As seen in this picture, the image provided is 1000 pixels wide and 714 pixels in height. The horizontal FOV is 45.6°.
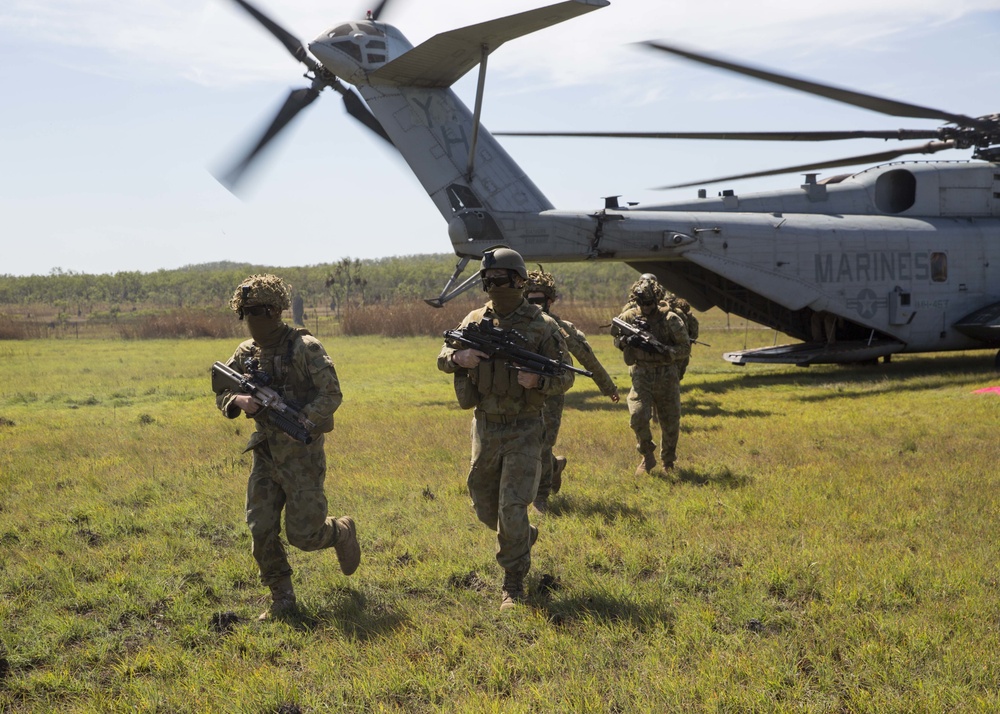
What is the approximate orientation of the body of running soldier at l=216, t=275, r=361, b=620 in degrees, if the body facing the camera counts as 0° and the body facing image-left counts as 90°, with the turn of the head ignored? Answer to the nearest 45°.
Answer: approximately 45°

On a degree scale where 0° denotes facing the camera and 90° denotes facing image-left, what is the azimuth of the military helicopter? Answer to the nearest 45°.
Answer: approximately 225°

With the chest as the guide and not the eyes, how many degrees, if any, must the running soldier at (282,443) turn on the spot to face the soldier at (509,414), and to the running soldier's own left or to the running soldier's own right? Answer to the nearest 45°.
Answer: approximately 135° to the running soldier's own left

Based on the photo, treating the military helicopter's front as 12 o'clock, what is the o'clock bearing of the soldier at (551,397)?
The soldier is roughly at 5 o'clock from the military helicopter.

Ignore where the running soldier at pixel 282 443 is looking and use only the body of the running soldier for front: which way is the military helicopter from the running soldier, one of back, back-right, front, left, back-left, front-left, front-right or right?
back

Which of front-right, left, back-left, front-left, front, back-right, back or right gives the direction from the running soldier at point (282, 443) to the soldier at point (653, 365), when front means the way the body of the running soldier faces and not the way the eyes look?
back

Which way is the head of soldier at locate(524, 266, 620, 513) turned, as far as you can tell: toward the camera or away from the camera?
toward the camera

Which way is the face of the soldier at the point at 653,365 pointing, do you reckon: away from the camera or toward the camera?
toward the camera

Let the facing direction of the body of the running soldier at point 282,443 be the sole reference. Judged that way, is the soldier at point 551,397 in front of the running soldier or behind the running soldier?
behind
